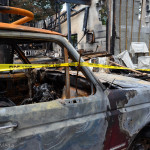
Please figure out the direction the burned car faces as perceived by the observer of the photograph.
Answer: facing away from the viewer and to the right of the viewer
